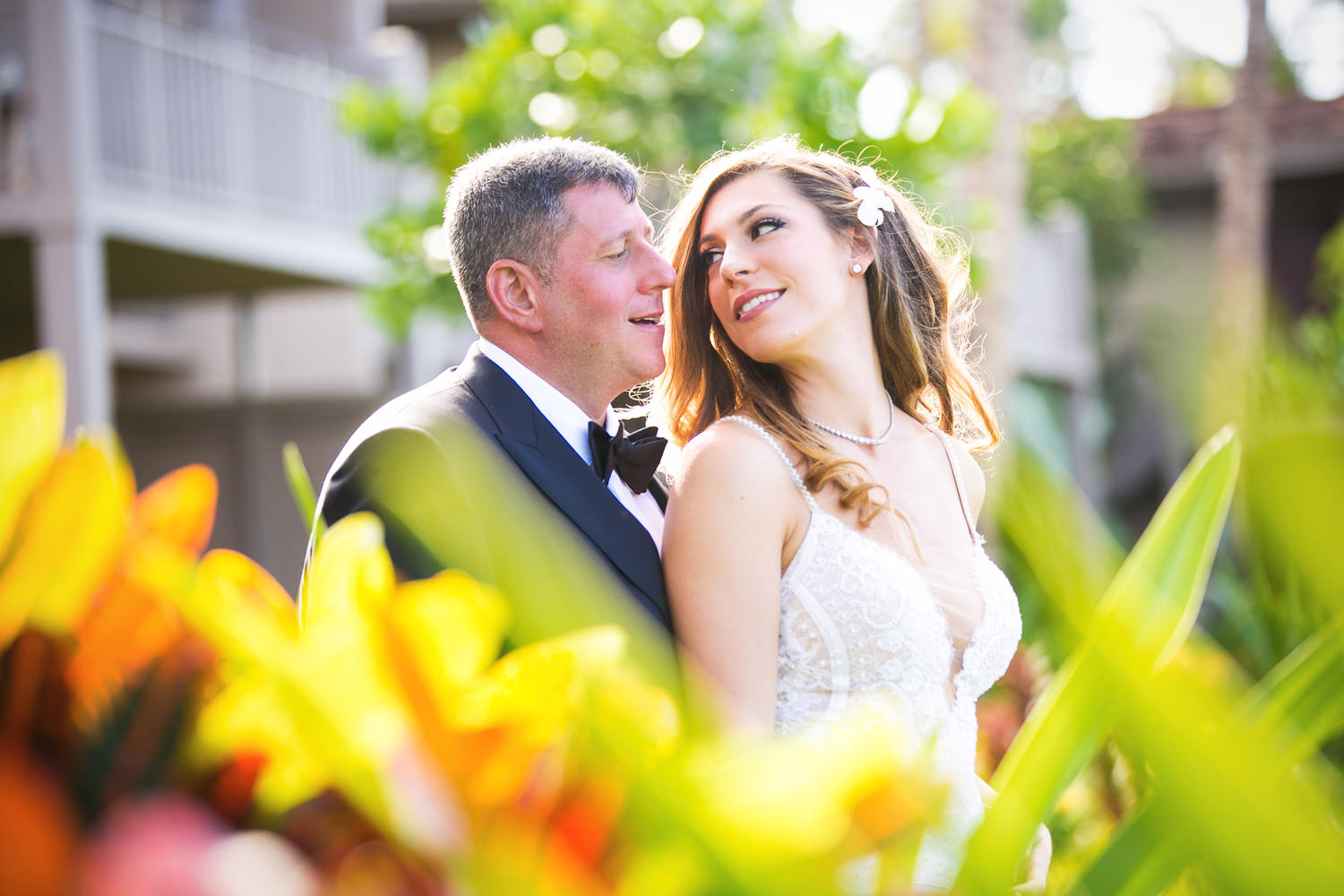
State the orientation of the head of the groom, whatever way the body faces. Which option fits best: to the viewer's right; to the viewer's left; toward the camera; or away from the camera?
to the viewer's right

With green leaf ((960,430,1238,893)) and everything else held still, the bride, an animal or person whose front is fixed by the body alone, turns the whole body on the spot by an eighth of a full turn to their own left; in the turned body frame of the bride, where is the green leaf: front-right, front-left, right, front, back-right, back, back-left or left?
right

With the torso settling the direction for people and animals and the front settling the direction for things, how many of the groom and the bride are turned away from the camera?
0

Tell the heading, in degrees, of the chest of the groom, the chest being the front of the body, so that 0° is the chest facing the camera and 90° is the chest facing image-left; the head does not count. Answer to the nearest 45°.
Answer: approximately 315°

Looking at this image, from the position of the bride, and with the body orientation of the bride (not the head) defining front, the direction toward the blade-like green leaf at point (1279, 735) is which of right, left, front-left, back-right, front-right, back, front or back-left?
front-right

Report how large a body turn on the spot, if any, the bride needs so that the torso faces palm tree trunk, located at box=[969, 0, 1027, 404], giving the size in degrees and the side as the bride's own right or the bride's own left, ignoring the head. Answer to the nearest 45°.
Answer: approximately 135° to the bride's own left

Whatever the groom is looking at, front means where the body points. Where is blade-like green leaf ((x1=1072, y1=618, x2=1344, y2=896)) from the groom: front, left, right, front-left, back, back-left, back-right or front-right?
front-right
